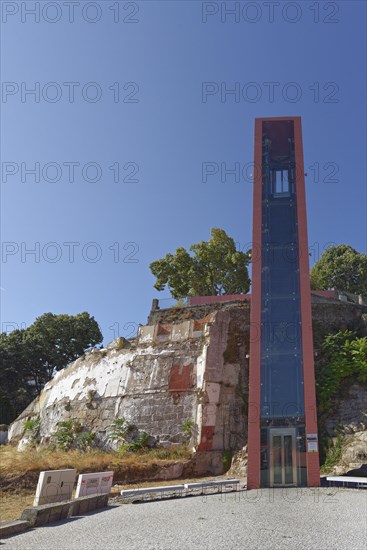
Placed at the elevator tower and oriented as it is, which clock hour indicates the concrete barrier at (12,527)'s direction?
The concrete barrier is roughly at 1 o'clock from the elevator tower.

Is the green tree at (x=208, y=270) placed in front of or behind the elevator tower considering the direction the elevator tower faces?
behind

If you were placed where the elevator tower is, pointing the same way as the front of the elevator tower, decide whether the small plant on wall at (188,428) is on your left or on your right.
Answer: on your right

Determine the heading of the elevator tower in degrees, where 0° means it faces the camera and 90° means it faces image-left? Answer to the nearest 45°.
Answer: approximately 0°

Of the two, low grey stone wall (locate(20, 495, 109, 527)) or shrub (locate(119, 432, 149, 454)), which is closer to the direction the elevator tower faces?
the low grey stone wall

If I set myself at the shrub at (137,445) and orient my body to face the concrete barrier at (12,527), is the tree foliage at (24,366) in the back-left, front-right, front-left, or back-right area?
back-right

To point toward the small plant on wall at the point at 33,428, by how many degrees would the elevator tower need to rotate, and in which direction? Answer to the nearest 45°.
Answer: approximately 135° to its right

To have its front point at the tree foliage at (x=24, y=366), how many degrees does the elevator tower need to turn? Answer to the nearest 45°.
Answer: approximately 135° to its right

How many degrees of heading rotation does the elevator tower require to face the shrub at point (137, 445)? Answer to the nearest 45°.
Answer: approximately 135° to its right
